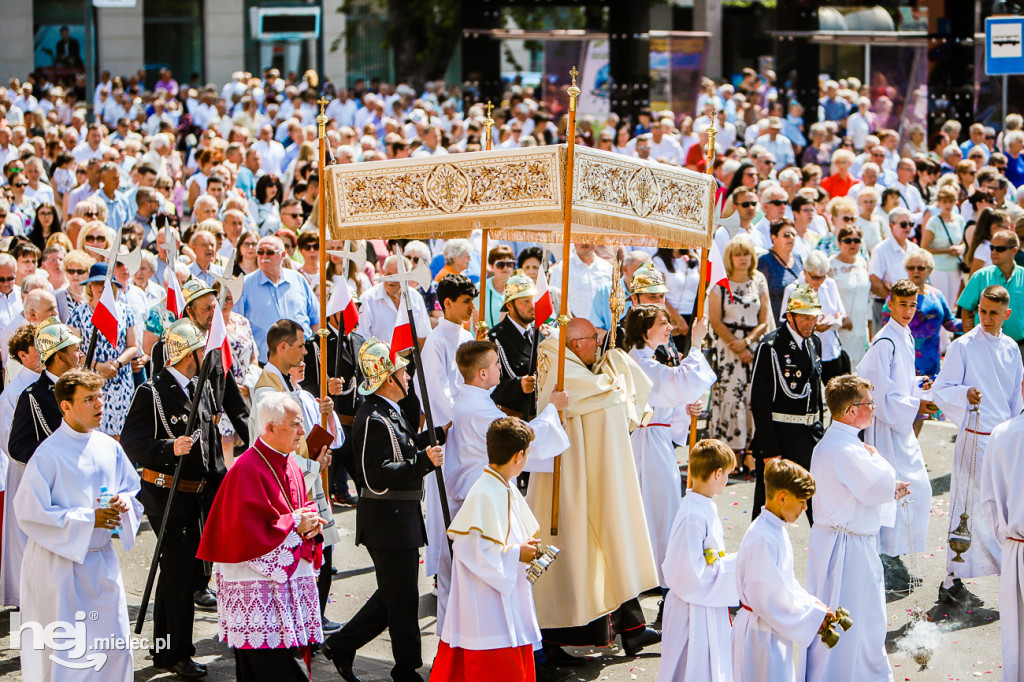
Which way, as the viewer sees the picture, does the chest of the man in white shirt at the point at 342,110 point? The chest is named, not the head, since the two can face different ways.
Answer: toward the camera

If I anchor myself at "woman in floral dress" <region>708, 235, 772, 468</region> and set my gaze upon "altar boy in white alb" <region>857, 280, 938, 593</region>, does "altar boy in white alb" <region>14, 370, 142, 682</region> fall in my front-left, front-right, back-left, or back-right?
front-right

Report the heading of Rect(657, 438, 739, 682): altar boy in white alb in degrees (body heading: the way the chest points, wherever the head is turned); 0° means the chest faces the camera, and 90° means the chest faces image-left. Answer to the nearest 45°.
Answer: approximately 270°

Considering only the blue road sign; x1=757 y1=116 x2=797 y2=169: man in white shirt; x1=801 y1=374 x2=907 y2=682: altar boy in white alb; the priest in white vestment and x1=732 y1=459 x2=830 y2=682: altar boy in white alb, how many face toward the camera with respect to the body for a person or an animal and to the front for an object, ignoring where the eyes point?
2

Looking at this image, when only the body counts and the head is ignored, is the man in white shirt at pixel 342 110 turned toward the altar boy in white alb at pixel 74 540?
yes

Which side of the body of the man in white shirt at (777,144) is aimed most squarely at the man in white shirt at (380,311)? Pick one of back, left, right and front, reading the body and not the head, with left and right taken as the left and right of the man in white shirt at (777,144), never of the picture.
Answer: front

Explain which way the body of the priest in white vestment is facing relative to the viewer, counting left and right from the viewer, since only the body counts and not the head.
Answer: facing to the right of the viewer

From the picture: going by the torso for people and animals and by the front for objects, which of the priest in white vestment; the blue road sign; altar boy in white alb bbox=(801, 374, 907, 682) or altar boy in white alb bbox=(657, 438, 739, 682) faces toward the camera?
the blue road sign

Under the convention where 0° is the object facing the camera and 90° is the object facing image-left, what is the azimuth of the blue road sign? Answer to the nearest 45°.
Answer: approximately 0°

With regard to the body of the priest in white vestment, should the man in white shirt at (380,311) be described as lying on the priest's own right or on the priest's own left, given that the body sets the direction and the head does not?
on the priest's own left

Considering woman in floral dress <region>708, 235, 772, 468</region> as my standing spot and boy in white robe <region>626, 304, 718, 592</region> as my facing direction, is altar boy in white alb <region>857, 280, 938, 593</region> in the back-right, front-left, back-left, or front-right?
front-left
